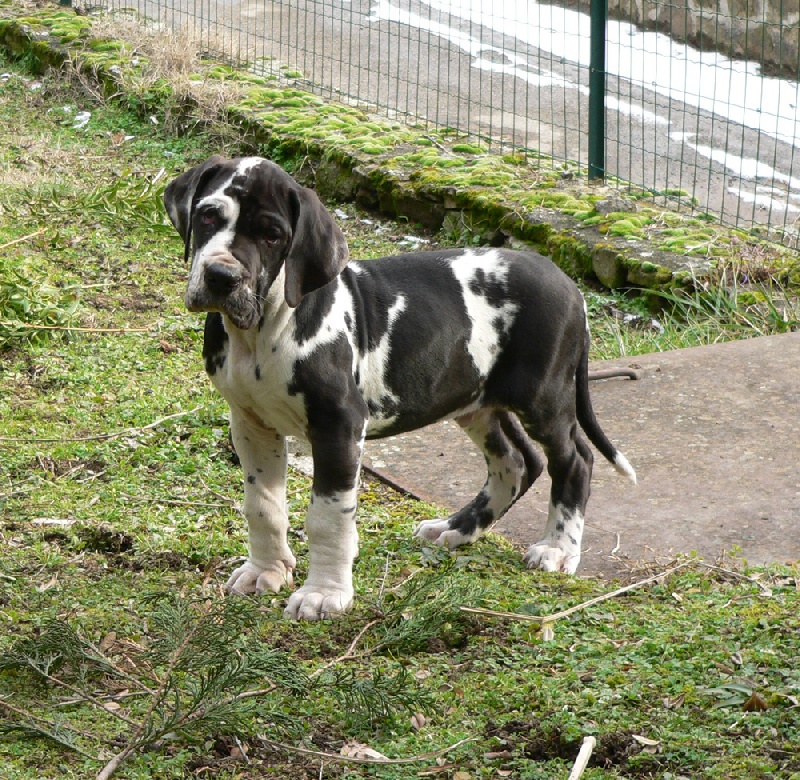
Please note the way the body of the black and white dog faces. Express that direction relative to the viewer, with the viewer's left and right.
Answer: facing the viewer and to the left of the viewer

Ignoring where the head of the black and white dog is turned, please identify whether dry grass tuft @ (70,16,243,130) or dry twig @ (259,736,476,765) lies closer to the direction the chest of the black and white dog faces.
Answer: the dry twig

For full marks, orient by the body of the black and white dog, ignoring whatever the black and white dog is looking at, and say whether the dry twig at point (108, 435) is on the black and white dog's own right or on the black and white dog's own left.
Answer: on the black and white dog's own right

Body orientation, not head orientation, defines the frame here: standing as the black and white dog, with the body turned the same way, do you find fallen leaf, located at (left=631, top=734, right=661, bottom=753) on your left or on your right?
on your left

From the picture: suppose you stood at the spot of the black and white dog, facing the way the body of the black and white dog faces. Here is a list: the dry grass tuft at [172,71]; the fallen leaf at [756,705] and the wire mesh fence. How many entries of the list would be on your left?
1

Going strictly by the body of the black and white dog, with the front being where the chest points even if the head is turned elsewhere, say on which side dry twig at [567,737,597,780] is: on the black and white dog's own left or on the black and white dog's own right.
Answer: on the black and white dog's own left

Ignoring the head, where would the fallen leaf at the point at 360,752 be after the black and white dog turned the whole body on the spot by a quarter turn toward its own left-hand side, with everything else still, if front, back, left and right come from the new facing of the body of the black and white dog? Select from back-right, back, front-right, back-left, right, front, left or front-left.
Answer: front-right

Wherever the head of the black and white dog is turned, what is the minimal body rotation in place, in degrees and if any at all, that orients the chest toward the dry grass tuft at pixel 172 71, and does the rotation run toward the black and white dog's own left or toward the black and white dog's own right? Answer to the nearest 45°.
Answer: approximately 135° to the black and white dog's own right

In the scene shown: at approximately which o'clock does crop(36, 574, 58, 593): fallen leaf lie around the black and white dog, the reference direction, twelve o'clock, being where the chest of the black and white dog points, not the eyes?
The fallen leaf is roughly at 1 o'clock from the black and white dog.

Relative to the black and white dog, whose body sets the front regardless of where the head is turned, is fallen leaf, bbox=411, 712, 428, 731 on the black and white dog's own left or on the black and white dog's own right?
on the black and white dog's own left

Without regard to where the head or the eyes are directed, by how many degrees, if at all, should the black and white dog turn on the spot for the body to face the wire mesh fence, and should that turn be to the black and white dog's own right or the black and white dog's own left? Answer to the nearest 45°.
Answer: approximately 135° to the black and white dog's own right
